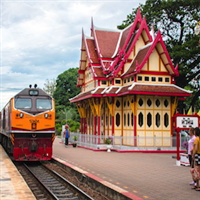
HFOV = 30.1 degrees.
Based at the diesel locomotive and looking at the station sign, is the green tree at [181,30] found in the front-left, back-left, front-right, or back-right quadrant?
front-left

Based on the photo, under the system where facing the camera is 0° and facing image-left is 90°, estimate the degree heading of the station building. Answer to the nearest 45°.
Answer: approximately 45°

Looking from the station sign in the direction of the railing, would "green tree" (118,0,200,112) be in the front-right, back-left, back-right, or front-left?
front-right

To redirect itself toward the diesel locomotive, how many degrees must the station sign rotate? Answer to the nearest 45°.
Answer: approximately 90° to its right

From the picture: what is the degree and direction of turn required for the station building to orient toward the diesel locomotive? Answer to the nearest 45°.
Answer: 0° — it already faces it

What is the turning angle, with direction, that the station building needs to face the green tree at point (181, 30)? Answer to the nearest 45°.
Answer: approximately 180°

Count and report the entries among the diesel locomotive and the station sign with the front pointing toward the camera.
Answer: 2

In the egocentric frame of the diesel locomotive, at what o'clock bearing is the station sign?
The station sign is roughly at 10 o'clock from the diesel locomotive.

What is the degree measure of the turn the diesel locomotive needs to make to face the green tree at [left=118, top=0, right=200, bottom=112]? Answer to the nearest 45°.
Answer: approximately 135° to its left

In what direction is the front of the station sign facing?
toward the camera

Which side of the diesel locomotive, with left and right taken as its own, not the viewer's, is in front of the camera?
front
